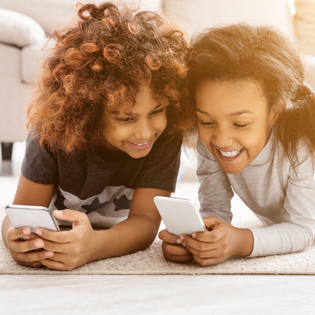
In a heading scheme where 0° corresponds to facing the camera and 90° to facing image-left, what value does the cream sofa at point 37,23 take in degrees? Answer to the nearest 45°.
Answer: approximately 0°

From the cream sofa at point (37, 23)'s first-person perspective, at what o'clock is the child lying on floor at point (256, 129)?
The child lying on floor is roughly at 11 o'clock from the cream sofa.
